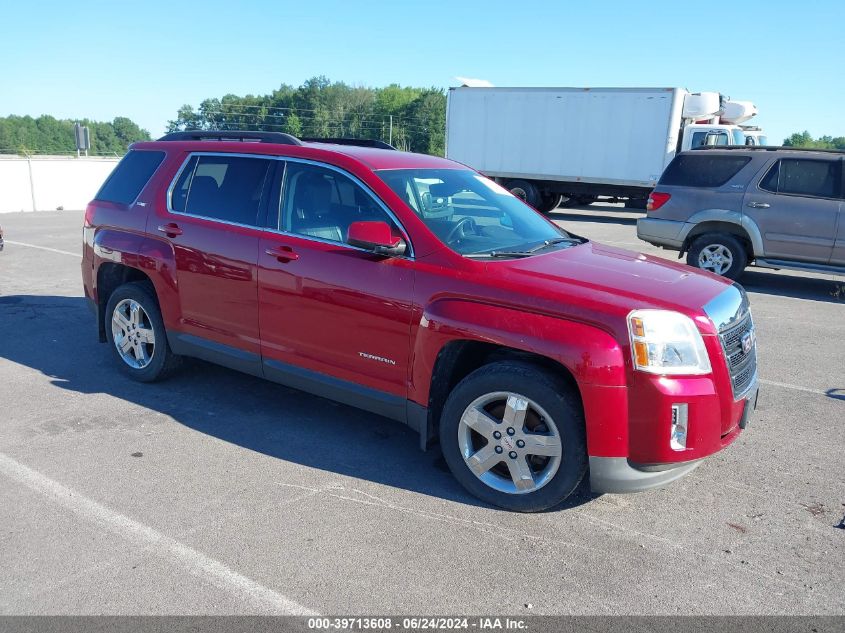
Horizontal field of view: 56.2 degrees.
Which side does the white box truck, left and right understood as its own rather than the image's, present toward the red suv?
right

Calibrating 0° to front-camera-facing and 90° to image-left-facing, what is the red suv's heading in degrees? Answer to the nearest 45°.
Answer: approximately 315°

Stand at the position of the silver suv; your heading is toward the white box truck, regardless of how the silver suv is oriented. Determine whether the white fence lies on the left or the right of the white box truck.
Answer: left

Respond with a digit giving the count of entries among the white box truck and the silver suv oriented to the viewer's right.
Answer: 2

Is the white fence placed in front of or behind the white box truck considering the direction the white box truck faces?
behind

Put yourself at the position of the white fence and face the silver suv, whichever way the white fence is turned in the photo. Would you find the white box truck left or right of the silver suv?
left

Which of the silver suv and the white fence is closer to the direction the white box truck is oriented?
the silver suv

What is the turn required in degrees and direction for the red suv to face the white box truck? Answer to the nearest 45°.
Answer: approximately 135° to its left

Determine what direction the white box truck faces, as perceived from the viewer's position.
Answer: facing to the right of the viewer

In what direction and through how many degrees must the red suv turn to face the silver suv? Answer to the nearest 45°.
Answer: approximately 90° to its left

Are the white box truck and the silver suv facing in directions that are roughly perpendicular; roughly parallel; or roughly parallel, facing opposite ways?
roughly parallel

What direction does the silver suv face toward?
to the viewer's right
